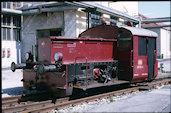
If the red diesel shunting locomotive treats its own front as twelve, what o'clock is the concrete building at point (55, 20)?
The concrete building is roughly at 4 o'clock from the red diesel shunting locomotive.

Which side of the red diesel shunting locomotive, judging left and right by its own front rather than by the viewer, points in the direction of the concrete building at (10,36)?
right

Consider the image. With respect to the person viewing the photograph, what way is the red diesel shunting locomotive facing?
facing the viewer and to the left of the viewer

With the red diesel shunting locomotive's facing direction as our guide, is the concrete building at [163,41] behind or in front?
behind
